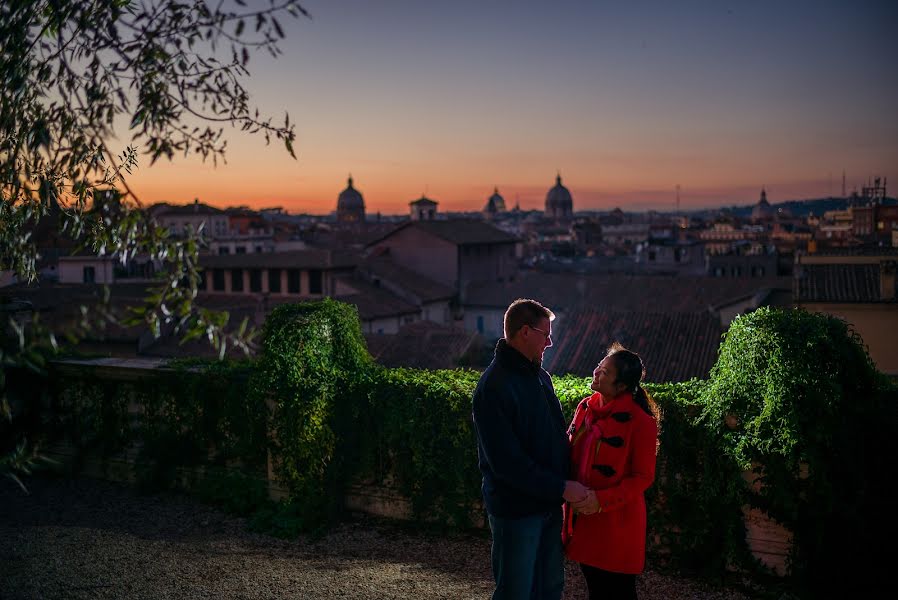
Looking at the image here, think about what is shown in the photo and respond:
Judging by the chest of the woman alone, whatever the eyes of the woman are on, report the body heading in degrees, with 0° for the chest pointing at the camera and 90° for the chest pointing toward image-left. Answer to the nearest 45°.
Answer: approximately 45°

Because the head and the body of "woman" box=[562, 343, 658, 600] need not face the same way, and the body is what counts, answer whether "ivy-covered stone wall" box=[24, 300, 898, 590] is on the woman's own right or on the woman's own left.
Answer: on the woman's own right

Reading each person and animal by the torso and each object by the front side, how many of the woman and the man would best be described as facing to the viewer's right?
1

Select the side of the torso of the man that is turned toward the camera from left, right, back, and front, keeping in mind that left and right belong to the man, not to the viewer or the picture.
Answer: right

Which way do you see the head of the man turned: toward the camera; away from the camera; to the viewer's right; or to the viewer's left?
to the viewer's right

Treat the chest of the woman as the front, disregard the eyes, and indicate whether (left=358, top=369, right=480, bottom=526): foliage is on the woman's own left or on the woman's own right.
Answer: on the woman's own right

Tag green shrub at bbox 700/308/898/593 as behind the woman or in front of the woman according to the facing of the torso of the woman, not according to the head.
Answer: behind

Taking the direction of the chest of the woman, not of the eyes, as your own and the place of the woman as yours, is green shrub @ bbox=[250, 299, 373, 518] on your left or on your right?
on your right

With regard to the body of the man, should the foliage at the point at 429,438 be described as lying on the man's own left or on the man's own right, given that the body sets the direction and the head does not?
on the man's own left

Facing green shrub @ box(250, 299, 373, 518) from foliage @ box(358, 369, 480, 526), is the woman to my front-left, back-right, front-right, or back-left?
back-left

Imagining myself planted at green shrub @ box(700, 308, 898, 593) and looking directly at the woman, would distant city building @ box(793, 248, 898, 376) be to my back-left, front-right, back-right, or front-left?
back-right

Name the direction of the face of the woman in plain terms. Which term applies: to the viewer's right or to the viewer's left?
to the viewer's left
